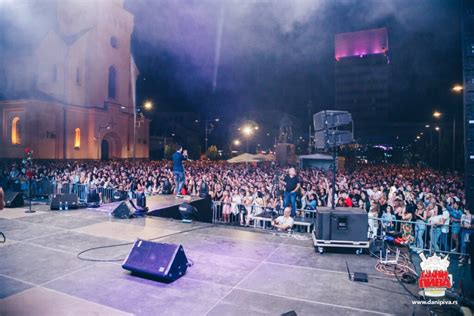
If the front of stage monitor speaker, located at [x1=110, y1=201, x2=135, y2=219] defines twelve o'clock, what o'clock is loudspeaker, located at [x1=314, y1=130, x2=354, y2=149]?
The loudspeaker is roughly at 9 o'clock from the stage monitor speaker.

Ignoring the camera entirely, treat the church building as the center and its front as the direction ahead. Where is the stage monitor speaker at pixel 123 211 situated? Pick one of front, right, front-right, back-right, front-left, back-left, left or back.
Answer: front-right

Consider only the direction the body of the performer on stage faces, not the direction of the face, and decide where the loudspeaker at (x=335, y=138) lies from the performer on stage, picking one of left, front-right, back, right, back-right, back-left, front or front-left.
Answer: right

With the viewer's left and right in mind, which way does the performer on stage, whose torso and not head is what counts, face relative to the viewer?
facing away from the viewer and to the right of the viewer

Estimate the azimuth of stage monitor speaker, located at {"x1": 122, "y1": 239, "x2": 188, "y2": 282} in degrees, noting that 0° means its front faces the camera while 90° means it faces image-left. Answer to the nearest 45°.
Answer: approximately 45°

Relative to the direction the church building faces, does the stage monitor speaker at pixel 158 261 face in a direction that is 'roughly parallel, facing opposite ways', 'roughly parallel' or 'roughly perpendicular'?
roughly perpendicular

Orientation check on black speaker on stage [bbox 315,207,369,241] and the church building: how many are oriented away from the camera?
1

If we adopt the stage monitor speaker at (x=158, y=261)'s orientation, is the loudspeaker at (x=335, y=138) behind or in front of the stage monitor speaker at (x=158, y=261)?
behind

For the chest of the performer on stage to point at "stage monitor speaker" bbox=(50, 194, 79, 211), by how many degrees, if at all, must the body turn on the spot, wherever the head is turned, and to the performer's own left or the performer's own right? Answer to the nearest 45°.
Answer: approximately 135° to the performer's own left

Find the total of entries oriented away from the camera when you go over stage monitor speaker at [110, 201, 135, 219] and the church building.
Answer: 0

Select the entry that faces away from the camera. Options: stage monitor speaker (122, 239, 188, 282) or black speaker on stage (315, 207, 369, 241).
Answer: the black speaker on stage

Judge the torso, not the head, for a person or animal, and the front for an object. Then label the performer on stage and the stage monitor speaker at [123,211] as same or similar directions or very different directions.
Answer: very different directions

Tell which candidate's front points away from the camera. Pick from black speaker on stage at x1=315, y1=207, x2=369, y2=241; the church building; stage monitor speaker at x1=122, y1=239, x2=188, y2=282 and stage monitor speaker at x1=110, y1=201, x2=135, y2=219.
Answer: the black speaker on stage

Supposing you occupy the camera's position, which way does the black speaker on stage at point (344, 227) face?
facing away from the viewer

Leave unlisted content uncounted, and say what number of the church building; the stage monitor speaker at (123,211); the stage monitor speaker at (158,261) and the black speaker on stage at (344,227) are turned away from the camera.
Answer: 1
